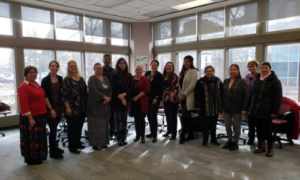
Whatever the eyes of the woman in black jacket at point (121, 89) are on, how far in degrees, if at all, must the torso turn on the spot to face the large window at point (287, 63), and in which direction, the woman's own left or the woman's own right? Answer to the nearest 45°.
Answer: approximately 90° to the woman's own left

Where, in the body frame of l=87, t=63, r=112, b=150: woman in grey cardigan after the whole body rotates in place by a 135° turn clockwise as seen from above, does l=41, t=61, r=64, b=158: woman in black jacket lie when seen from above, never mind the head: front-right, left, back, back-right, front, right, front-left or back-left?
front

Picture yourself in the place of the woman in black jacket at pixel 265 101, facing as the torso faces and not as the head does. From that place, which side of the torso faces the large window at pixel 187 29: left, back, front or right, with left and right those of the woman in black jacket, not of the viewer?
right

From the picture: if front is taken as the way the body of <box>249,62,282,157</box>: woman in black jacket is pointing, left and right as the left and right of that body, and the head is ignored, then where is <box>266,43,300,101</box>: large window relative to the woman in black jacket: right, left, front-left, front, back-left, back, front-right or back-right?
back-right

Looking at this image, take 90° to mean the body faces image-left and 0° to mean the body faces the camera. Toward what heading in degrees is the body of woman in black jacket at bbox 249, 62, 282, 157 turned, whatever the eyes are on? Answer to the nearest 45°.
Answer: approximately 45°

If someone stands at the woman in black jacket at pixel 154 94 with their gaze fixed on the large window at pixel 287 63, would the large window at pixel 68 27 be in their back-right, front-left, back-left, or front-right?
back-left

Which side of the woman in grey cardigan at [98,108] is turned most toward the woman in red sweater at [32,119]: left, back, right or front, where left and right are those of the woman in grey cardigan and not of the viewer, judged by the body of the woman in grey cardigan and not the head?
right

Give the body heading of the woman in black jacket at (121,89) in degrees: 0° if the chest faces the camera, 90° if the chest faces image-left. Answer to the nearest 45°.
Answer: approximately 0°

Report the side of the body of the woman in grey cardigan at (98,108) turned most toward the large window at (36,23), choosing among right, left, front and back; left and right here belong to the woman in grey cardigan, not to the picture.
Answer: back
